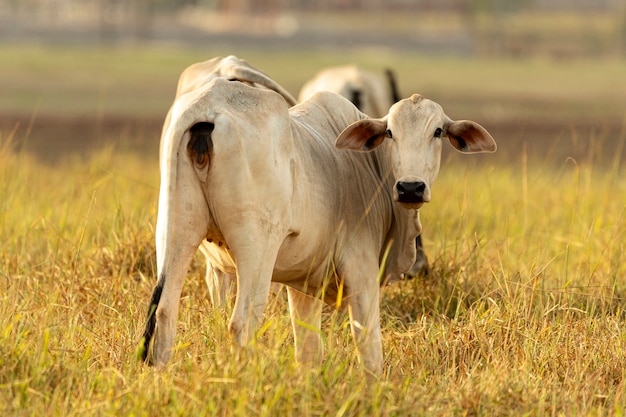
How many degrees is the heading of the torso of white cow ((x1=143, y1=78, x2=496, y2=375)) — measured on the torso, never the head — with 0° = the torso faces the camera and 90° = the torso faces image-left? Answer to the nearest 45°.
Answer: approximately 225°
